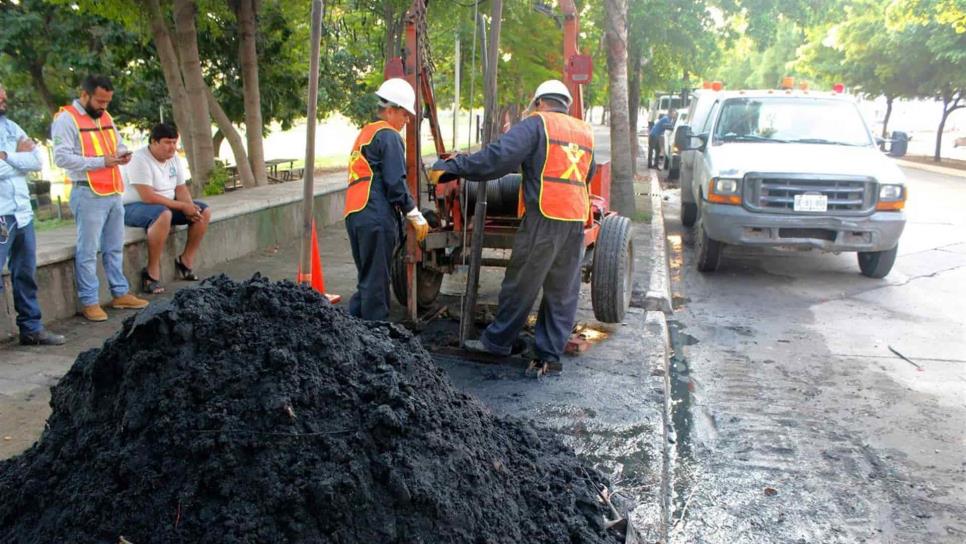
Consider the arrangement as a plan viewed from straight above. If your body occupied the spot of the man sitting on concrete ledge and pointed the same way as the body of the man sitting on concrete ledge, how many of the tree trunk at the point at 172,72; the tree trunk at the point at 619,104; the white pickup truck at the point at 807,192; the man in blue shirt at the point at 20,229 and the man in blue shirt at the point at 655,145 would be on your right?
1

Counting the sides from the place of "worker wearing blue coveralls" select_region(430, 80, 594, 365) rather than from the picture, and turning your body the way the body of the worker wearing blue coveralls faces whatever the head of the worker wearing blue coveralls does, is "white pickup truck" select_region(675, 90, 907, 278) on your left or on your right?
on your right

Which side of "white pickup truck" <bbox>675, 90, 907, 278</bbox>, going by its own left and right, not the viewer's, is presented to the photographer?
front

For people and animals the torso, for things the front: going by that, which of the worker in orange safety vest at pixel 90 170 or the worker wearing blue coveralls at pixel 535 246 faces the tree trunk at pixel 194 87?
the worker wearing blue coveralls

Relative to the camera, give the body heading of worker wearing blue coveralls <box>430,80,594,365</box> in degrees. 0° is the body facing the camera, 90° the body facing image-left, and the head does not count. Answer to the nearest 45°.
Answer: approximately 135°

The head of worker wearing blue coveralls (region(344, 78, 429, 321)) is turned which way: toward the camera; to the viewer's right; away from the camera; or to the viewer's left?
to the viewer's right

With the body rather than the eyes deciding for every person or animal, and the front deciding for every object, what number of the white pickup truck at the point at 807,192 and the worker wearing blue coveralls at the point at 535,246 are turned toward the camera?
1

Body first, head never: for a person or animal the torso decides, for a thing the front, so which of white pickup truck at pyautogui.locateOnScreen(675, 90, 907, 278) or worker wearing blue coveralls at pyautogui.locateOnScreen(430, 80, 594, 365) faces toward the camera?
the white pickup truck

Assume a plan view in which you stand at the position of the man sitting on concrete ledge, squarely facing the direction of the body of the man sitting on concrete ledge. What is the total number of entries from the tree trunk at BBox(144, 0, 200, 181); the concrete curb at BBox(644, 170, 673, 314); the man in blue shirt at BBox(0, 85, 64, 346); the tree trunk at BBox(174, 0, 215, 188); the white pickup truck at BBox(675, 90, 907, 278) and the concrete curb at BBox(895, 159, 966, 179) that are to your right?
1

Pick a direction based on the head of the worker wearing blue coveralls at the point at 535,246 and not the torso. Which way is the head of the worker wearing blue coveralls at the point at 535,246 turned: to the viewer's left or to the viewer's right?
to the viewer's left

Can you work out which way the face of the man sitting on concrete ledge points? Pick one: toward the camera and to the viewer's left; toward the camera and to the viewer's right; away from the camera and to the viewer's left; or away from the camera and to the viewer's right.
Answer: toward the camera and to the viewer's right

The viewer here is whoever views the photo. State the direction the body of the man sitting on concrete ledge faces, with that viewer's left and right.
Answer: facing the viewer and to the right of the viewer

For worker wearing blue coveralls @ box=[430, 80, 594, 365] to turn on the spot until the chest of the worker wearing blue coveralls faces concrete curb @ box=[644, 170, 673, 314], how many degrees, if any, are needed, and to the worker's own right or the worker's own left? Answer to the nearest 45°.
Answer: approximately 90° to the worker's own right

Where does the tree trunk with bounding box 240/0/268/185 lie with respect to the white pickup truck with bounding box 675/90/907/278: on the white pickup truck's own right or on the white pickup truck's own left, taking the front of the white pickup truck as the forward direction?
on the white pickup truck's own right

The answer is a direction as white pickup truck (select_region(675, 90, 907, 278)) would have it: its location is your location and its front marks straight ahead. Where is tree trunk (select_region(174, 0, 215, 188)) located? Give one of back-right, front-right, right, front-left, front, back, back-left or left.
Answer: right

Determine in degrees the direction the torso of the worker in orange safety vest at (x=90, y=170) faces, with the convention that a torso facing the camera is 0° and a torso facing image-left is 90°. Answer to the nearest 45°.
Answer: approximately 315°

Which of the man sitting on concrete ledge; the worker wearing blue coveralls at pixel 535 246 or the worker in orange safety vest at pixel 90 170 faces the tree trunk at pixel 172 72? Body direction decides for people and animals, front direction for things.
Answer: the worker wearing blue coveralls
